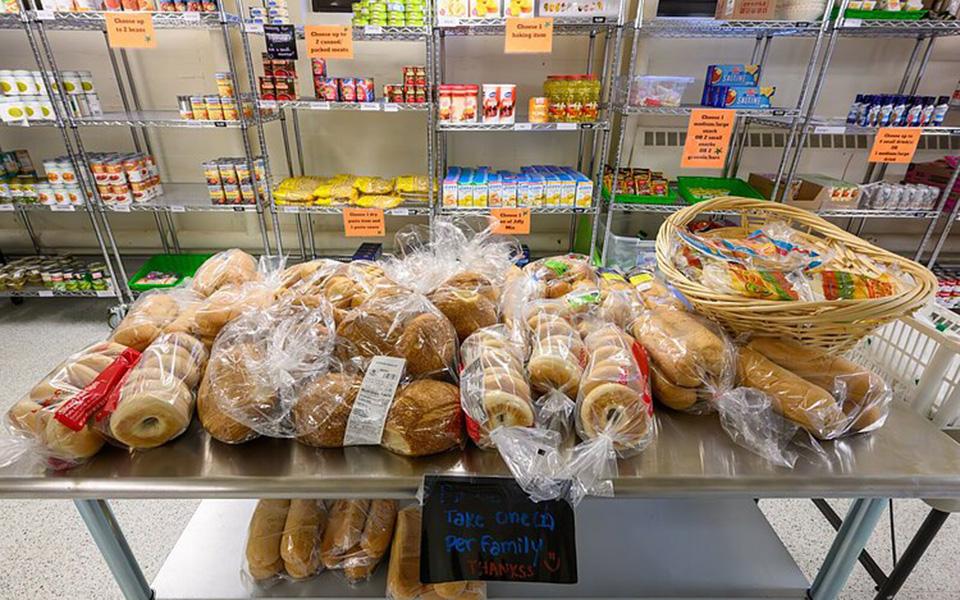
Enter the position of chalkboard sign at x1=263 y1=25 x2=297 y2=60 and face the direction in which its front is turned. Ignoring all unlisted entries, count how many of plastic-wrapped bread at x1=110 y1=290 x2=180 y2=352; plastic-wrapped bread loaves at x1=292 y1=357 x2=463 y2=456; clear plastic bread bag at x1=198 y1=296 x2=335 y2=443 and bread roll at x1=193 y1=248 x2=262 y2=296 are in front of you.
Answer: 4

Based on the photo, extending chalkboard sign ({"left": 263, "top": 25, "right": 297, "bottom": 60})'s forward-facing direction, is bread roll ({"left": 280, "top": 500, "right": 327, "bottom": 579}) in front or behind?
in front

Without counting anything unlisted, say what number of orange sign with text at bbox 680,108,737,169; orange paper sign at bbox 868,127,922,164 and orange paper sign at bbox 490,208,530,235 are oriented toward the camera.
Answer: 3

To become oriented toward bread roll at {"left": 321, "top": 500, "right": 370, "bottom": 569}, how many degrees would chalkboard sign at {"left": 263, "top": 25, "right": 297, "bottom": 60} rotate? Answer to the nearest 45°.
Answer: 0° — it already faces it

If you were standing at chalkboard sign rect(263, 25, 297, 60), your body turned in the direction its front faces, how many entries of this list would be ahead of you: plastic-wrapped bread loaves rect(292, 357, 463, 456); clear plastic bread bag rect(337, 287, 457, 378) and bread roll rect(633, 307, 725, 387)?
3

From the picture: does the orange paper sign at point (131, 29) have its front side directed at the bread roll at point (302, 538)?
yes

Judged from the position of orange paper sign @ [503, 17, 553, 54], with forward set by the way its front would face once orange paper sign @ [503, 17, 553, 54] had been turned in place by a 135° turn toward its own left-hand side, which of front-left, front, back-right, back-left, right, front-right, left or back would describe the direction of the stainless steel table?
back-right

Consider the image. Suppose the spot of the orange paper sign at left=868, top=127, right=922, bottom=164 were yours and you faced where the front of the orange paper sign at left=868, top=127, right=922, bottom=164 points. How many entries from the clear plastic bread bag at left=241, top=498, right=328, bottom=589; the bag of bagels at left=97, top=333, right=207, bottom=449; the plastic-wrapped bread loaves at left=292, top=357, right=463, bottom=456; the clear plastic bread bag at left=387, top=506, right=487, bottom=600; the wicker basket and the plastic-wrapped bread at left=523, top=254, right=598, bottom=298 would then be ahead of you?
6

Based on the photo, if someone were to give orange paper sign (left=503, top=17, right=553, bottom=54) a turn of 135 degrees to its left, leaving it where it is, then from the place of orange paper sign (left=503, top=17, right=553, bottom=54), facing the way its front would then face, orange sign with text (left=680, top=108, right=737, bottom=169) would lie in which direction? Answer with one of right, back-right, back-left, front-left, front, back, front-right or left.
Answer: front-right
